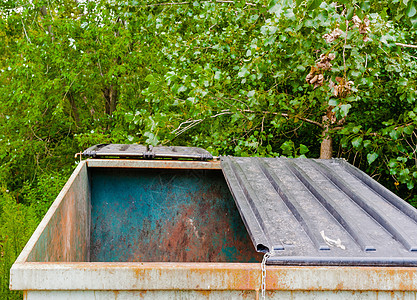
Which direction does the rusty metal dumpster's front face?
toward the camera
